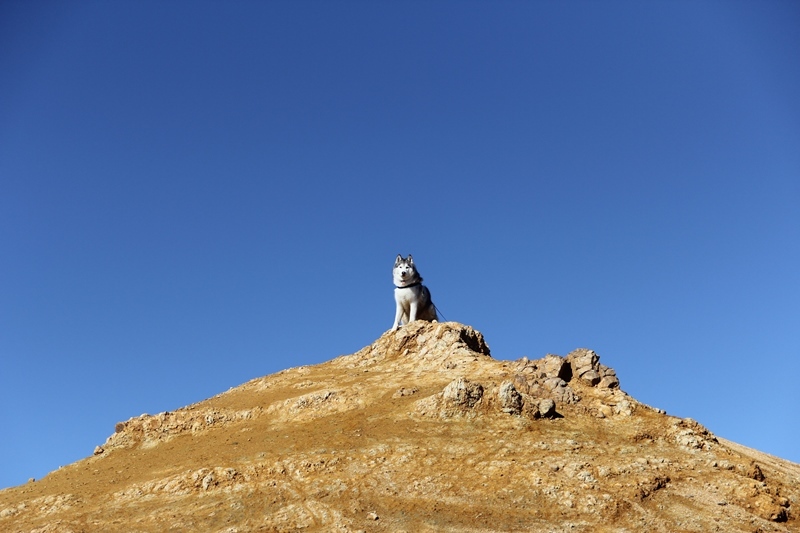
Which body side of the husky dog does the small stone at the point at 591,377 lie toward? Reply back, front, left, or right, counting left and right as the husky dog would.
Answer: left

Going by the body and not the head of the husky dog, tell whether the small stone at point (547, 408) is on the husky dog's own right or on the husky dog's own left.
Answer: on the husky dog's own left

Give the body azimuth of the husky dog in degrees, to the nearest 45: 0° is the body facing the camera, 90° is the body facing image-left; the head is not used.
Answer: approximately 45°

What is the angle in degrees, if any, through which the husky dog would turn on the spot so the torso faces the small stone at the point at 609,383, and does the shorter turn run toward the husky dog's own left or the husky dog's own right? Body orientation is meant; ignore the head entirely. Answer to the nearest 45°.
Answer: approximately 90° to the husky dog's own left
